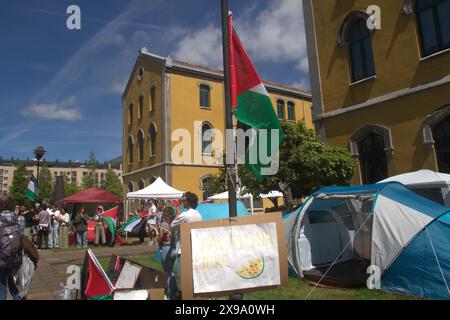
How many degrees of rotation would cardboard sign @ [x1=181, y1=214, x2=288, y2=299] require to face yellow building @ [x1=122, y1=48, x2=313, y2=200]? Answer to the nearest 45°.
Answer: approximately 180°

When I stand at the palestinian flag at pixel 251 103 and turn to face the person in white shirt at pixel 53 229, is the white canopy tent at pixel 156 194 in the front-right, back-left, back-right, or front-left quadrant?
front-right

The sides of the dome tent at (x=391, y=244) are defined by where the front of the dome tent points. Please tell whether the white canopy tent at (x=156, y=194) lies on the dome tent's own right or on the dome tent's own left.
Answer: on the dome tent's own right

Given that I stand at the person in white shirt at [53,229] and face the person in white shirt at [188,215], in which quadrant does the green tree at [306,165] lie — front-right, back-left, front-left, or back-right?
front-left

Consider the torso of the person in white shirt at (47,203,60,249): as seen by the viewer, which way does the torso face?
toward the camera

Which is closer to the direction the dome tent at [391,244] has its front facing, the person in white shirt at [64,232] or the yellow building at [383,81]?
the person in white shirt

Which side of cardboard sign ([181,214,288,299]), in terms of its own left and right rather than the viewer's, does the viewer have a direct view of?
front

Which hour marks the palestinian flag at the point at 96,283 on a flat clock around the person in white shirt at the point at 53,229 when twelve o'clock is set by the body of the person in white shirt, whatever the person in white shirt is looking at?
The palestinian flag is roughly at 12 o'clock from the person in white shirt.

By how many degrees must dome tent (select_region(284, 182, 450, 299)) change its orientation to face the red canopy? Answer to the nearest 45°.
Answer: approximately 90° to its right

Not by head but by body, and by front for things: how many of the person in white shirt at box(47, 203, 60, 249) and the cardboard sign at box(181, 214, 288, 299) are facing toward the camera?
2

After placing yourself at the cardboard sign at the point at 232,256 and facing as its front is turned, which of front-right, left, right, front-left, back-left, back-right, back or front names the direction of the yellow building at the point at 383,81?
back-left

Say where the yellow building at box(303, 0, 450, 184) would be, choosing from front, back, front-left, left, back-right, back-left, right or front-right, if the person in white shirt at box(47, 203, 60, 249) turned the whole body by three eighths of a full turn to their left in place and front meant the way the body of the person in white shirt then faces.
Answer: right

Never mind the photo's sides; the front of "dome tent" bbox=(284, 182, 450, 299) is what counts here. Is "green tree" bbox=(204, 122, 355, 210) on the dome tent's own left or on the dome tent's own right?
on the dome tent's own right

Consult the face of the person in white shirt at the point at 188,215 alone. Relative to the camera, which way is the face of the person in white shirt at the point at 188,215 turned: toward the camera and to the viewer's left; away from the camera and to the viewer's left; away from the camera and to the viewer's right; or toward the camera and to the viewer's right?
toward the camera and to the viewer's left
